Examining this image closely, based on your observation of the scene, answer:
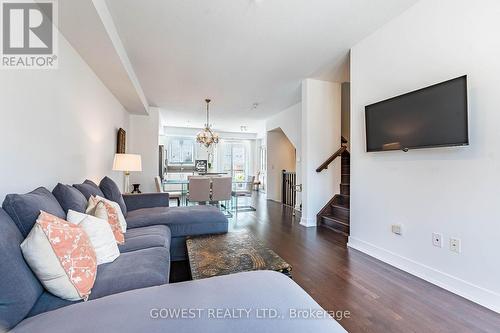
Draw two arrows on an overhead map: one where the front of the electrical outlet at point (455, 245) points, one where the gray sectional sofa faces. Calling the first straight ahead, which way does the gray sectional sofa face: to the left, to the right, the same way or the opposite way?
the opposite way

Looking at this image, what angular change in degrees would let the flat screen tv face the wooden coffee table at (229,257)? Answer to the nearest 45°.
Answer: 0° — it already faces it

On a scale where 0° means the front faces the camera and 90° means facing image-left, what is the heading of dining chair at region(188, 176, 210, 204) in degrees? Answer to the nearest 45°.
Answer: approximately 180°

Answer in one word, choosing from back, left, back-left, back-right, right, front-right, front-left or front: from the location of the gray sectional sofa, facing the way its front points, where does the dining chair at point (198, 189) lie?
left

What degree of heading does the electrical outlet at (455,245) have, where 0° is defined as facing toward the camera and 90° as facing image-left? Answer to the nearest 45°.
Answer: approximately 45°

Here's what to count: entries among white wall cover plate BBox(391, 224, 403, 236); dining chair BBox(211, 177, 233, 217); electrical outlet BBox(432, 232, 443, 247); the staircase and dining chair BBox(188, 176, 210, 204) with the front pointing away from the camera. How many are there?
2

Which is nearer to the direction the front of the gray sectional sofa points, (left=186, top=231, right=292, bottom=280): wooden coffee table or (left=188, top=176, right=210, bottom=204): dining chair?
the wooden coffee table

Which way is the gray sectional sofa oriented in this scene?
to the viewer's right

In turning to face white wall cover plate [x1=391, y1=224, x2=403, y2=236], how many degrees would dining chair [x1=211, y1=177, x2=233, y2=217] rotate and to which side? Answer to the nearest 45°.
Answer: approximately 135° to its right

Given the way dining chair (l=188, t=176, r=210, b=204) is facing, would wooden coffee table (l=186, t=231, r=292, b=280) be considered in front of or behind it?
behind

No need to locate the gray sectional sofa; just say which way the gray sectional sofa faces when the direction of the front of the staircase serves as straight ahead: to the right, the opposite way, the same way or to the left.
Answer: the opposite way

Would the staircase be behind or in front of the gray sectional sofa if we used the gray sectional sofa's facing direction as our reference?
in front

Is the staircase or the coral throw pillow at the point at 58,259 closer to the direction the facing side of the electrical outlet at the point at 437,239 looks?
the coral throw pillow

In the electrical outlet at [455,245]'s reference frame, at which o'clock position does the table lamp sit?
The table lamp is roughly at 1 o'clock from the electrical outlet.

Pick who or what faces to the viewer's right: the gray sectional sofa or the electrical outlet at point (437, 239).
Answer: the gray sectional sofa

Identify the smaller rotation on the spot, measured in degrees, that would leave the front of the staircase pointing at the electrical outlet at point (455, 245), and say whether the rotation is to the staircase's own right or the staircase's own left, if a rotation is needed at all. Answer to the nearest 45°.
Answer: approximately 90° to the staircase's own left

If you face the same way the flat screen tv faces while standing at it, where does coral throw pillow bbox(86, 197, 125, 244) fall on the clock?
The coral throw pillow is roughly at 12 o'clock from the flat screen tv.

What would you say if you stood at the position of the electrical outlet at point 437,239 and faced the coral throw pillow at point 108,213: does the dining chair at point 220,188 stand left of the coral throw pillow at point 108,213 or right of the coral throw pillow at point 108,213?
right

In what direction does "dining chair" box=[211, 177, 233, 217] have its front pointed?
away from the camera
